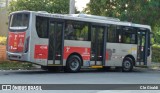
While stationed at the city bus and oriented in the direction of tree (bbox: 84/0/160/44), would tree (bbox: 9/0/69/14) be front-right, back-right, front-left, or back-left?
front-left

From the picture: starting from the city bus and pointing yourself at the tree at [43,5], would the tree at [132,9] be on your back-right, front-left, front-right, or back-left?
front-right

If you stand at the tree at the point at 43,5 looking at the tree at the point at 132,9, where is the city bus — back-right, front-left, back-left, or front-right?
front-right

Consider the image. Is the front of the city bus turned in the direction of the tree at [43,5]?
no
